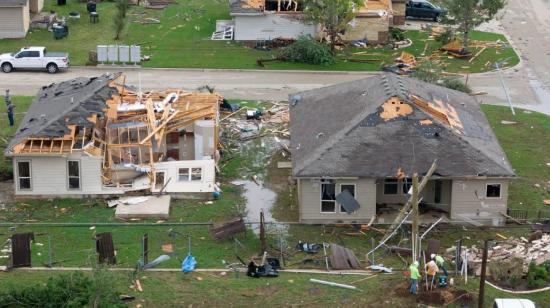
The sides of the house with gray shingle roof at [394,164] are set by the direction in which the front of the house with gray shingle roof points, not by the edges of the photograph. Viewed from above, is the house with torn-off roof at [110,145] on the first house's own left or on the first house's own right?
on the first house's own left

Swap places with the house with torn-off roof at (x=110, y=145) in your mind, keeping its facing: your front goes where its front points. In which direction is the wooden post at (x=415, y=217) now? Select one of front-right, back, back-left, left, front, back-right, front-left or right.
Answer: back-right

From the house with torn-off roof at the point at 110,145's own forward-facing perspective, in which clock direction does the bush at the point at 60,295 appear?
The bush is roughly at 6 o'clock from the house with torn-off roof.

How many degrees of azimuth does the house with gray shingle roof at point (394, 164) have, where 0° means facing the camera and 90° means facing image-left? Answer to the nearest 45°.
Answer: approximately 180°

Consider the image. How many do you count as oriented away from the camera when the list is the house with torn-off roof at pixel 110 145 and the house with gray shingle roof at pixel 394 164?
2

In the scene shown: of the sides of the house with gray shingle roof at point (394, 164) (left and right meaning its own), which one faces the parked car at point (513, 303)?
back

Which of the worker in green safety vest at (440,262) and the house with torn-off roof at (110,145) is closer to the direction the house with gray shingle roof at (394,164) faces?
the house with torn-off roof

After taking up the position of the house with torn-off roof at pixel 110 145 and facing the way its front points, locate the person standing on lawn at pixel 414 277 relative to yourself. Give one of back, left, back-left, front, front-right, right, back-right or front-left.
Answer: back-right

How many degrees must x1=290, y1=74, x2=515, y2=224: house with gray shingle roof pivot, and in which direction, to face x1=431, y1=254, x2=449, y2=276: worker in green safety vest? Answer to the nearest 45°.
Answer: approximately 180°

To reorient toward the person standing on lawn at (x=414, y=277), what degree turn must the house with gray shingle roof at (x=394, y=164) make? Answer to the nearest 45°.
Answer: approximately 180°

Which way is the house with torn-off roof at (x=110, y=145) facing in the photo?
away from the camera

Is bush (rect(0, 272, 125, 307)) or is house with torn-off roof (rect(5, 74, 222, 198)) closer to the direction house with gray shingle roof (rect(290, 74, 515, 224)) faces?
the house with torn-off roof

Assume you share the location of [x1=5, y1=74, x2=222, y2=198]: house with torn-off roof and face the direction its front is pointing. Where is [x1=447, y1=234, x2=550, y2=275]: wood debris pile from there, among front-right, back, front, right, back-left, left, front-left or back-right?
back-right
